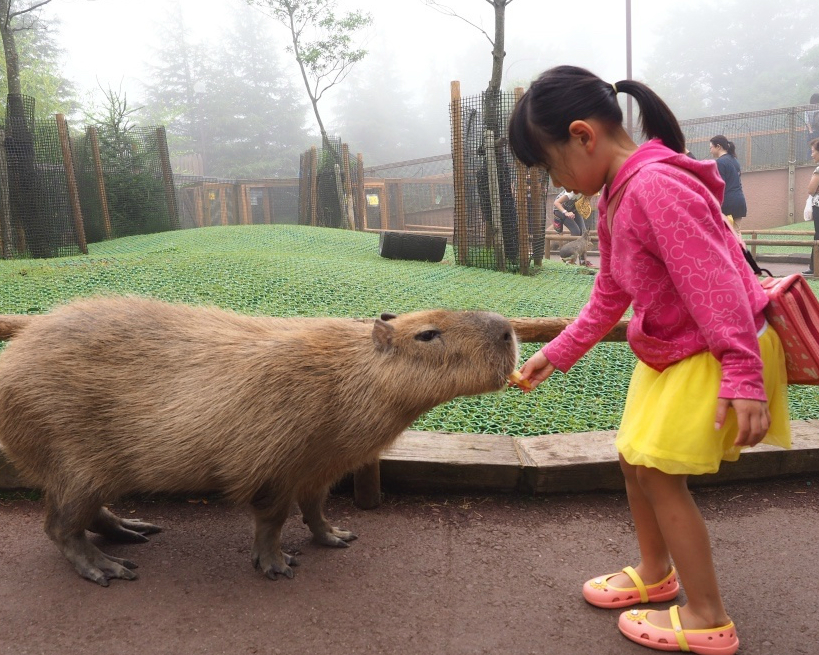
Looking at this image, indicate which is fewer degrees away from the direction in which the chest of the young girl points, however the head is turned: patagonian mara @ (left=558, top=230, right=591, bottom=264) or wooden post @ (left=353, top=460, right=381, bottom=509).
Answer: the wooden post

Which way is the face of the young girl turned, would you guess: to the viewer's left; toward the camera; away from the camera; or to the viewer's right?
to the viewer's left

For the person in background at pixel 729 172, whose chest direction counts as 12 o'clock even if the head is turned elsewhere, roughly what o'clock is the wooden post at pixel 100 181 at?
The wooden post is roughly at 12 o'clock from the person in background.

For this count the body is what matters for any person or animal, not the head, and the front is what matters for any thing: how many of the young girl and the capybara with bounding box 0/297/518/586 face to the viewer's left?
1

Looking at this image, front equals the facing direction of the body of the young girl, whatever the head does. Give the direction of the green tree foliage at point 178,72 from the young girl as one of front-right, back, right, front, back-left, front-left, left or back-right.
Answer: front-right

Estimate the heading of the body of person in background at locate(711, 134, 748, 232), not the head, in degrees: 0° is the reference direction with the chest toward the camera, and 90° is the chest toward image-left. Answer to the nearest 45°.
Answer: approximately 90°

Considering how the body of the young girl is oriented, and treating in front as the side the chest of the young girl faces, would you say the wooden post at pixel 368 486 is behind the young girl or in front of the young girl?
in front

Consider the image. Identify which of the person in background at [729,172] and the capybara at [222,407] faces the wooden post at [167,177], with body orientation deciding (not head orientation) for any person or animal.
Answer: the person in background

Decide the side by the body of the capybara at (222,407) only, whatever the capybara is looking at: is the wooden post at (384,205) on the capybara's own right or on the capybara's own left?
on the capybara's own left

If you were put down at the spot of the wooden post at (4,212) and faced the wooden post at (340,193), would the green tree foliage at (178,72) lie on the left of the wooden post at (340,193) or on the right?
left

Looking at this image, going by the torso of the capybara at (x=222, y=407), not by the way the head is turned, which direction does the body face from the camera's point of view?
to the viewer's right

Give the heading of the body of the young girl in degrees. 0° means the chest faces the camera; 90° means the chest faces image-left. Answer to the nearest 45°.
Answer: approximately 90°

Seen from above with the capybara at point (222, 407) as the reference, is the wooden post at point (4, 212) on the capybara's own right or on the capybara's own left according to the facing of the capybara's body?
on the capybara's own left

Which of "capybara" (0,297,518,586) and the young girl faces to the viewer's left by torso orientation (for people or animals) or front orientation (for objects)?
the young girl
